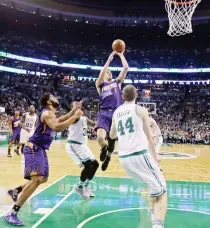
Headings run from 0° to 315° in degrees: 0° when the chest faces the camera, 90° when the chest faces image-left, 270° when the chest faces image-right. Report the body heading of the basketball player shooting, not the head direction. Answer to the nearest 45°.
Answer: approximately 315°
